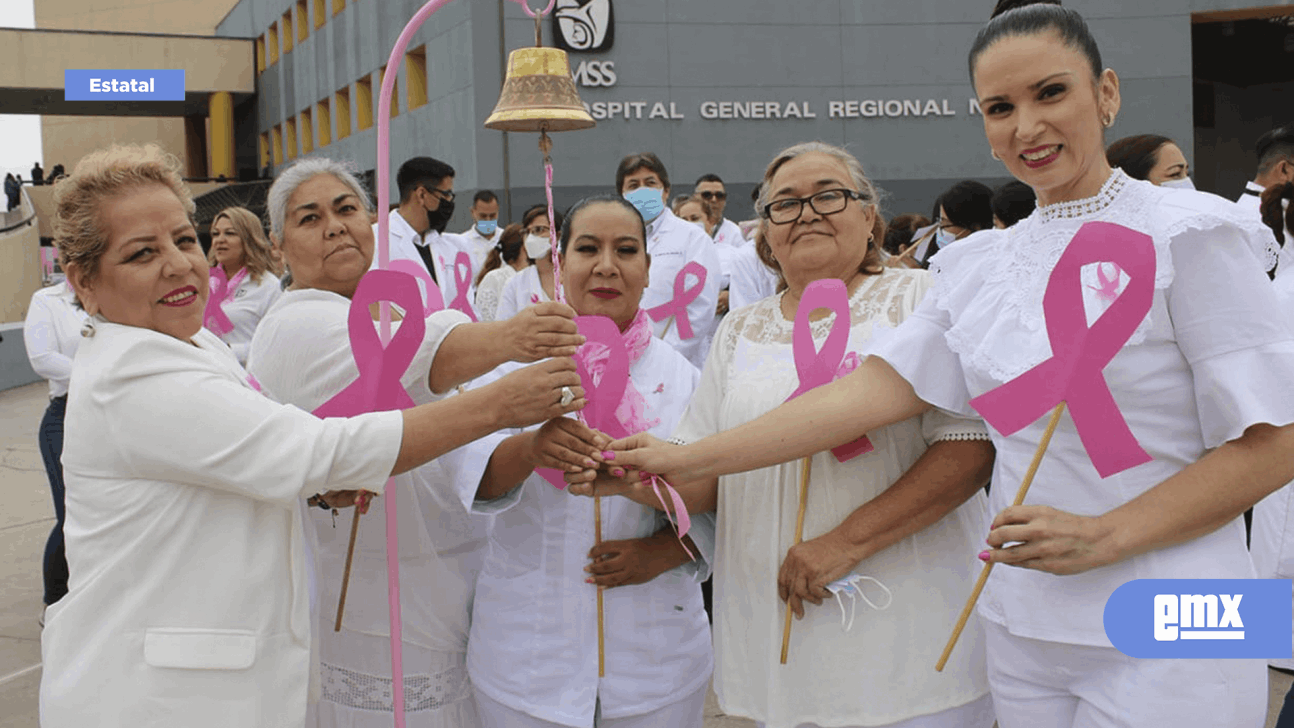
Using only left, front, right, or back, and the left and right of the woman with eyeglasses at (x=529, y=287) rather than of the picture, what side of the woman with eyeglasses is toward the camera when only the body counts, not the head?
front

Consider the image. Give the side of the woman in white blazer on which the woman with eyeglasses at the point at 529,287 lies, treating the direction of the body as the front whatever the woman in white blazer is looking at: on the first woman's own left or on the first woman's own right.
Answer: on the first woman's own left

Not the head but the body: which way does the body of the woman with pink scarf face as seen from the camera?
toward the camera

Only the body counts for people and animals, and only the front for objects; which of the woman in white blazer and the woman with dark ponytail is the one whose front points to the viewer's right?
the woman in white blazer

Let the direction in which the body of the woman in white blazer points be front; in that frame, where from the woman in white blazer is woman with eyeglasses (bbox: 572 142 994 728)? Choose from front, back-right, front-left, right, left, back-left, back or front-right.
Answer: front

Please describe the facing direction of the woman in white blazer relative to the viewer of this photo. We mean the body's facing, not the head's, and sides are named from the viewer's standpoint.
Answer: facing to the right of the viewer

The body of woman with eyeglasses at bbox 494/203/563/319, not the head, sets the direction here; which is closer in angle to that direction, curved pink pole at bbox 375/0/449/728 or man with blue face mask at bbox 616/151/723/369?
the curved pink pole

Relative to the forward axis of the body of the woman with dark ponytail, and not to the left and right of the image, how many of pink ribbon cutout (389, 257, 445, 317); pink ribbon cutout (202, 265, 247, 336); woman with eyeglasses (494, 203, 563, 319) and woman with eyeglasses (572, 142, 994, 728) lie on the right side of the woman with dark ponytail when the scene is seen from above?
4

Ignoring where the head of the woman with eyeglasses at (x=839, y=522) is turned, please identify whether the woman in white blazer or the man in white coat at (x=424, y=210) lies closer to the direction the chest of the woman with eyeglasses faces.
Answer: the woman in white blazer

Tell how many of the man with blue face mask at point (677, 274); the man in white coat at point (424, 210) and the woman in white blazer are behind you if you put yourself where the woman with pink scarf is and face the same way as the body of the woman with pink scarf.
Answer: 2

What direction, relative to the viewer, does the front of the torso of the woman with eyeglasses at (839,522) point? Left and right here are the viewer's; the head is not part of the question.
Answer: facing the viewer

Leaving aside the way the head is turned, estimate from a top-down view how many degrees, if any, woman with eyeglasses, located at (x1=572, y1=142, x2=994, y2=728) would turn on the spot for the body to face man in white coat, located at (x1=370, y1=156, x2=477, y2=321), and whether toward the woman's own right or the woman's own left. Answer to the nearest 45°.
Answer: approximately 135° to the woman's own right

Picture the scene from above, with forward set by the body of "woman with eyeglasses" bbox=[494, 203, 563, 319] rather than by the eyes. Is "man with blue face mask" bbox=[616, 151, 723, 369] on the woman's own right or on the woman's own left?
on the woman's own left
